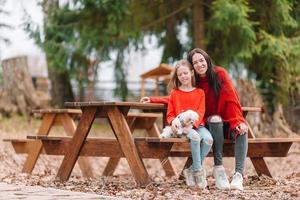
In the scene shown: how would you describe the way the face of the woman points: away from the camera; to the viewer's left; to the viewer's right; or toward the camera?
toward the camera

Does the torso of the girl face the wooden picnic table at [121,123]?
no

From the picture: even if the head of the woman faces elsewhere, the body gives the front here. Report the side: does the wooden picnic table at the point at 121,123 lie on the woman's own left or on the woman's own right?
on the woman's own right

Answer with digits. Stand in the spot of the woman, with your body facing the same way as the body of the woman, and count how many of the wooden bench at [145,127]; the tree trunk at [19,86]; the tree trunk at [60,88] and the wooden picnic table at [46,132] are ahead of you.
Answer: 0

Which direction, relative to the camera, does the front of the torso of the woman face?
toward the camera

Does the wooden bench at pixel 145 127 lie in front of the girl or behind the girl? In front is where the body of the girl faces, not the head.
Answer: behind

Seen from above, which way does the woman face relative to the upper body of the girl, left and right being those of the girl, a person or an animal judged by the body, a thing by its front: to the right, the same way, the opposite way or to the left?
the same way

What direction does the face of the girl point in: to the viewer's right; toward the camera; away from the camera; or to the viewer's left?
toward the camera

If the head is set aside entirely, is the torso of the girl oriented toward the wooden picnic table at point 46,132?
no

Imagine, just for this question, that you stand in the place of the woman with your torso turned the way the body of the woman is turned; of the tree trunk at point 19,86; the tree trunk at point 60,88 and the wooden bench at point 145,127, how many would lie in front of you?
0

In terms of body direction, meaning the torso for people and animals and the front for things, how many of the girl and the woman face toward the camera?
2

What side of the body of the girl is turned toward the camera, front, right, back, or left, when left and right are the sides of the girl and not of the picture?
front
